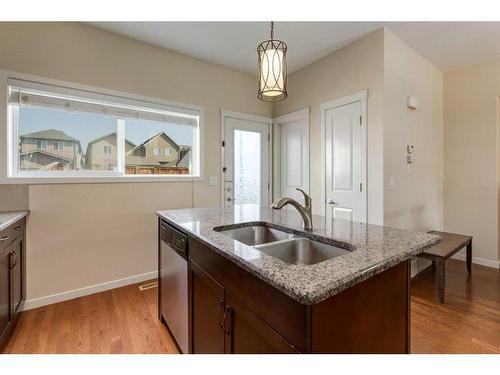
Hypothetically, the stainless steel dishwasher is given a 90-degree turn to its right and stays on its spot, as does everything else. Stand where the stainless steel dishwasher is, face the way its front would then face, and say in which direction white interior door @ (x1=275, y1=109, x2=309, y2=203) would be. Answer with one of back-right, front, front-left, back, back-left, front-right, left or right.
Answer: front-right

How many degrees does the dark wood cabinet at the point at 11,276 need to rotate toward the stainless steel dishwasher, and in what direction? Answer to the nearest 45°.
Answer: approximately 45° to its right

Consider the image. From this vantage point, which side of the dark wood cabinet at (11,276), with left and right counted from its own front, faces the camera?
right

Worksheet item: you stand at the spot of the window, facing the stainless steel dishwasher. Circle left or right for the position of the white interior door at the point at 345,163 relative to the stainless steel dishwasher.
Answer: left

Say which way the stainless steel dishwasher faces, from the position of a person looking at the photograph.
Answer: facing to the left of the viewer

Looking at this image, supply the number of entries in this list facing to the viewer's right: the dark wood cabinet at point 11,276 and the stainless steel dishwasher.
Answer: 1
